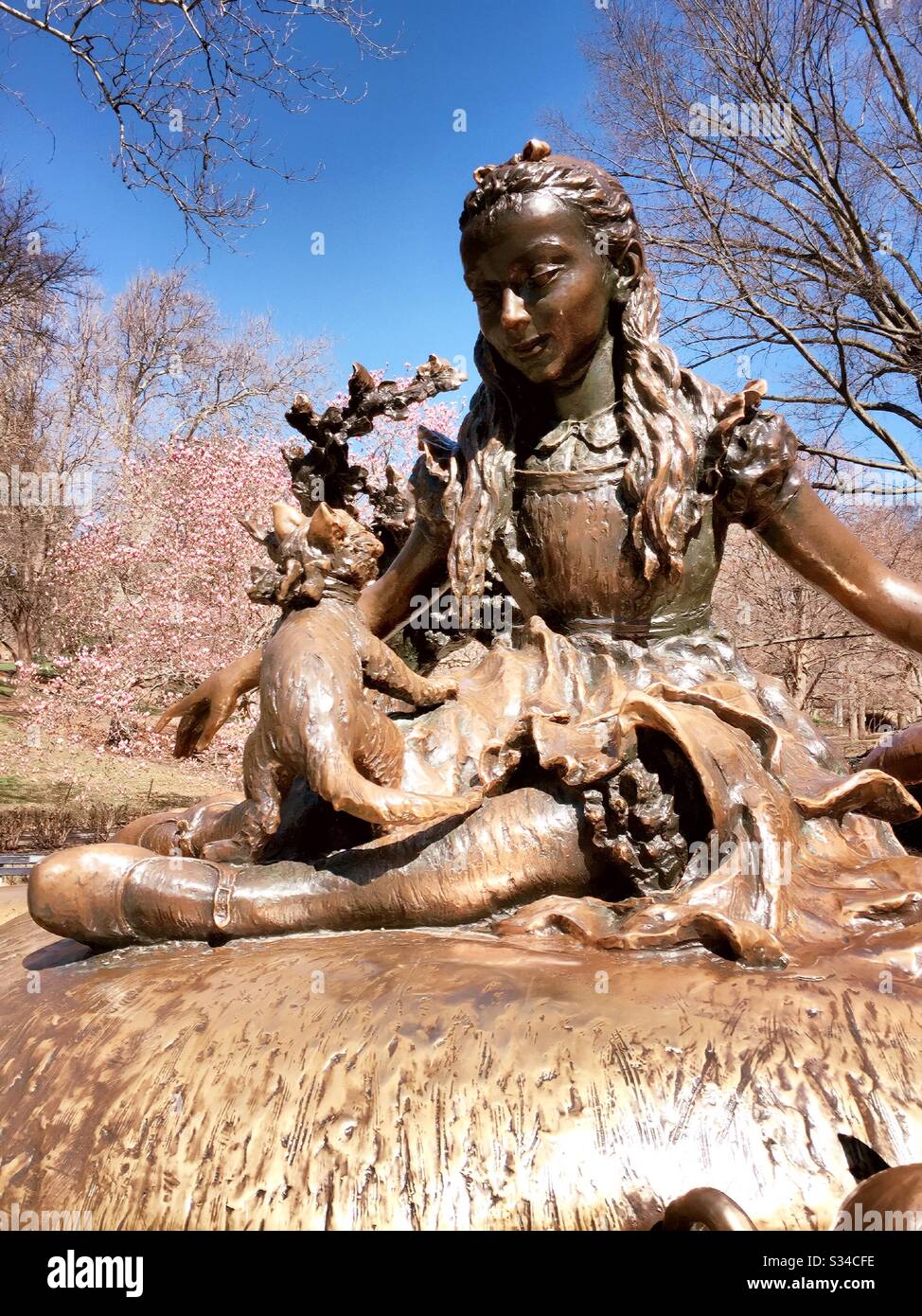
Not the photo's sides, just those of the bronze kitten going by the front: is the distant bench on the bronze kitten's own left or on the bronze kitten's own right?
on the bronze kitten's own left

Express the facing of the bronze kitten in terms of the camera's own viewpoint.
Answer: facing away from the viewer and to the right of the viewer

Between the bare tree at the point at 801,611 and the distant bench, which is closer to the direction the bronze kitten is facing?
the bare tree

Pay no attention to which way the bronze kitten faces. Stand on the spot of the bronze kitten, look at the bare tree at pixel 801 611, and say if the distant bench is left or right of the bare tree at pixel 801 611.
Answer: left

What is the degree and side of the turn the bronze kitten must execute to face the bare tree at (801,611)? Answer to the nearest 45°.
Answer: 0° — it already faces it
